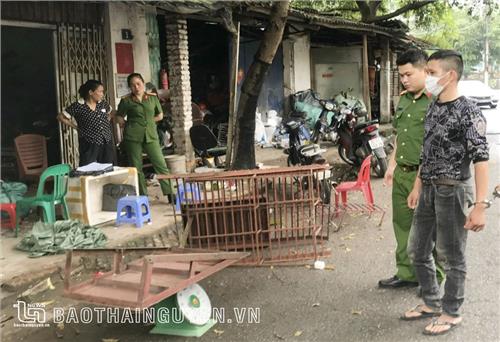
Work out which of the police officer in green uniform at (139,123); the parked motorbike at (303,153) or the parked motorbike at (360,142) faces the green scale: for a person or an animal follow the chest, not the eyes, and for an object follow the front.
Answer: the police officer in green uniform

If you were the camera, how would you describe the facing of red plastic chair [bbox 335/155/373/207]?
facing to the left of the viewer

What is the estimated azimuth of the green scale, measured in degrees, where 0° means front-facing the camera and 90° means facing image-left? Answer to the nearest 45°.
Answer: approximately 315°

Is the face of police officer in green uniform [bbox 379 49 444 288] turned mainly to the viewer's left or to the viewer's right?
to the viewer's left

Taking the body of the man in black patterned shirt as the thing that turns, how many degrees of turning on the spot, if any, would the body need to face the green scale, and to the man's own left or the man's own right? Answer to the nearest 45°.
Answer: approximately 45° to the man's own right

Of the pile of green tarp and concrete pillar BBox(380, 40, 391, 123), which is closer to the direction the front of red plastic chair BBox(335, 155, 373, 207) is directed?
the pile of green tarp
